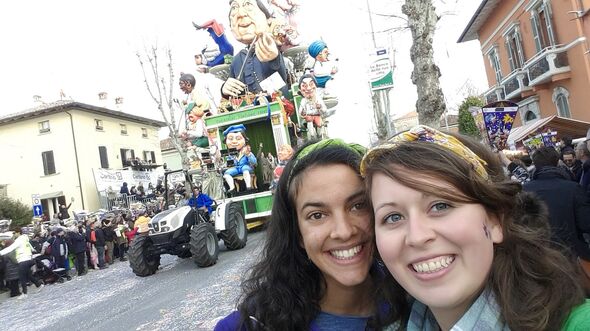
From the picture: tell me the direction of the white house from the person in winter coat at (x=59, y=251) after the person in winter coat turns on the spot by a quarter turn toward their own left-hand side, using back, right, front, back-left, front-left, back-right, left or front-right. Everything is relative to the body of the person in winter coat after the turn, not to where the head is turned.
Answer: front-left

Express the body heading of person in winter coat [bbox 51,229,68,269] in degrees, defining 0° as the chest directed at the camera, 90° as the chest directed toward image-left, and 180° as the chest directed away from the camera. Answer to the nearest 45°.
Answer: approximately 315°

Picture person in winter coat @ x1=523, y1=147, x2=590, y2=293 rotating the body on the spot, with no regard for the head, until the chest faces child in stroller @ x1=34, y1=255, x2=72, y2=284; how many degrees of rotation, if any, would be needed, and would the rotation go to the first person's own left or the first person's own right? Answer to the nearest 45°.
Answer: approximately 90° to the first person's own left

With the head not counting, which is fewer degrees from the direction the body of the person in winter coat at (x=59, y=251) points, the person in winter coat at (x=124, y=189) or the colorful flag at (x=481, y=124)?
the colorful flag

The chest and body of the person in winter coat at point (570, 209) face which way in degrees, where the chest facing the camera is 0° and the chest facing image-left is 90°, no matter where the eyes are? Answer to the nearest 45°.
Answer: approximately 180°
